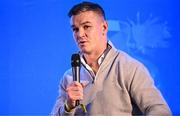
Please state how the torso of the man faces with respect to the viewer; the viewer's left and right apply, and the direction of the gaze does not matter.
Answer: facing the viewer and to the left of the viewer
